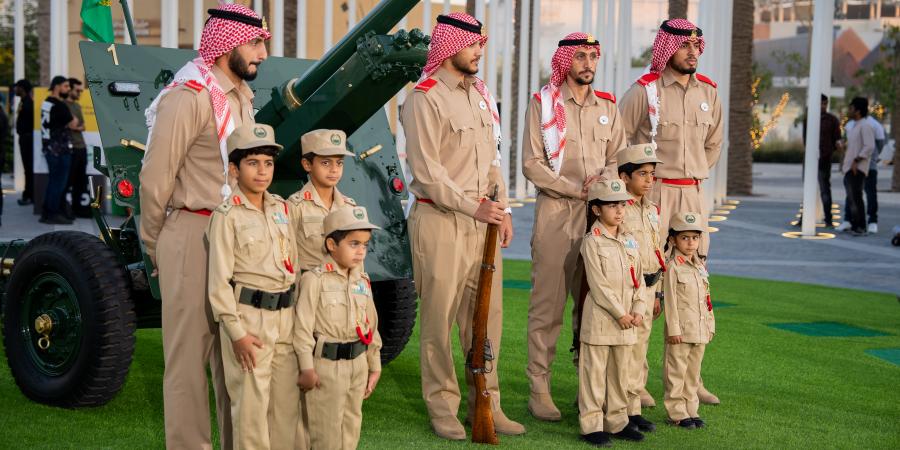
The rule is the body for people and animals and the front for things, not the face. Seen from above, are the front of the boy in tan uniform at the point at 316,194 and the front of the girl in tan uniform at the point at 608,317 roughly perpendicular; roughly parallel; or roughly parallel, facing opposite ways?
roughly parallel

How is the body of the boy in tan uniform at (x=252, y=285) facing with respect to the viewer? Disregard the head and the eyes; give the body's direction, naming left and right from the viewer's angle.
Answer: facing the viewer and to the right of the viewer

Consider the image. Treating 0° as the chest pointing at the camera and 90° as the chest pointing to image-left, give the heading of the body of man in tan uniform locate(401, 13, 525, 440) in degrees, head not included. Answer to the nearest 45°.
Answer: approximately 315°

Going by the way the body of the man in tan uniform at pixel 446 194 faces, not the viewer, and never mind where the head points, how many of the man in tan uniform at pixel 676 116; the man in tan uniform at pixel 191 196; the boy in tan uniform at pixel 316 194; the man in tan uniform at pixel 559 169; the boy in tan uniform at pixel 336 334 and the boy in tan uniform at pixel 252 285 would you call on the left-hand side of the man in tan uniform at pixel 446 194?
2

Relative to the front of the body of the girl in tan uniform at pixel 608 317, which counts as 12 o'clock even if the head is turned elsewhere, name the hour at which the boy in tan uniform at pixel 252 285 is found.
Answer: the boy in tan uniform at pixel 252 285 is roughly at 3 o'clock from the girl in tan uniform at pixel 608 317.

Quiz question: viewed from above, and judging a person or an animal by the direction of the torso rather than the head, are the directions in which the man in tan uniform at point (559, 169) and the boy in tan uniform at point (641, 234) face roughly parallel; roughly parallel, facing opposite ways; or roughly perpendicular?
roughly parallel

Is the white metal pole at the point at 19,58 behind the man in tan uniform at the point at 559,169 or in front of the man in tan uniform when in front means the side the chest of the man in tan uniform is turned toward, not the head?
behind

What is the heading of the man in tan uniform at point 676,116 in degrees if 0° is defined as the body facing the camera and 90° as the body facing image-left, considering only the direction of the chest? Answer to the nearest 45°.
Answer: approximately 315°

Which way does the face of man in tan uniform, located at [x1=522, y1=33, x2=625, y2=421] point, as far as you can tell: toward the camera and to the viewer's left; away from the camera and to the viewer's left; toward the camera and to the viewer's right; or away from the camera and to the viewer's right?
toward the camera and to the viewer's right

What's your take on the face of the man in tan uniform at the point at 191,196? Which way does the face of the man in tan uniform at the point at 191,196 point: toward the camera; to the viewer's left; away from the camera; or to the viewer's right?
to the viewer's right

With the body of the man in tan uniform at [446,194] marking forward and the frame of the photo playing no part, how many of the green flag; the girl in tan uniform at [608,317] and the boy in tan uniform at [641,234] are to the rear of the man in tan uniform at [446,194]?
1
